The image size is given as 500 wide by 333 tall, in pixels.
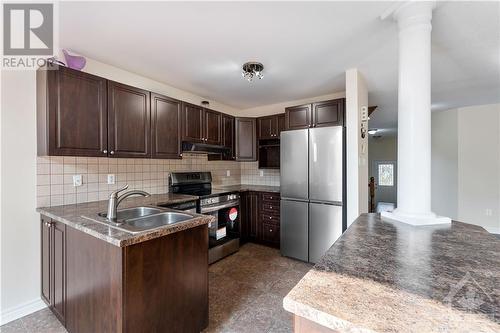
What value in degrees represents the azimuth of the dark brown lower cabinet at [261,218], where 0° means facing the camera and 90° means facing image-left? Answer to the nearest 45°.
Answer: approximately 45°

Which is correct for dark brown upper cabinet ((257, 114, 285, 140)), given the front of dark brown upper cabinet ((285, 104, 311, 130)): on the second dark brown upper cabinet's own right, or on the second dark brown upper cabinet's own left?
on the second dark brown upper cabinet's own right

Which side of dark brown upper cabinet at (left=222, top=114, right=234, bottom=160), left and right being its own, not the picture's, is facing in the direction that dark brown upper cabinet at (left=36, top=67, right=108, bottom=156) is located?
right

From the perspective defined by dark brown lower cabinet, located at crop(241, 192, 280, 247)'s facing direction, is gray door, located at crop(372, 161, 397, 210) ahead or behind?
behind

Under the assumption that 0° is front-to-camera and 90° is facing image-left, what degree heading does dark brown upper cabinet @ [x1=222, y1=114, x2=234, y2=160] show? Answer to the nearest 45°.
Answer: approximately 315°

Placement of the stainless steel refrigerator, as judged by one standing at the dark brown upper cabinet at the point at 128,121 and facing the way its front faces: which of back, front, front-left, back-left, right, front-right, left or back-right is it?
front-left

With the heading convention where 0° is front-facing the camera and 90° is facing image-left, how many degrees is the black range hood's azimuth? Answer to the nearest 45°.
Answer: approximately 315°

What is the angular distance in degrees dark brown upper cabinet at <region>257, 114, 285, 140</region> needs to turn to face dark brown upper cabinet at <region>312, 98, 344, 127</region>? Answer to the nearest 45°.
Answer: approximately 90° to its left

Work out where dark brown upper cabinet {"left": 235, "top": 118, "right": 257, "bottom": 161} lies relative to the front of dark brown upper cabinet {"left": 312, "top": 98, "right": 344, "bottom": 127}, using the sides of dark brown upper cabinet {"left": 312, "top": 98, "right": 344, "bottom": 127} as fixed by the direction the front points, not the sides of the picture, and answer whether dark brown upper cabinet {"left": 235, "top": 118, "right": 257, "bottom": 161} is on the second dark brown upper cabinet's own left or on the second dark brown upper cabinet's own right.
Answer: on the second dark brown upper cabinet's own right
